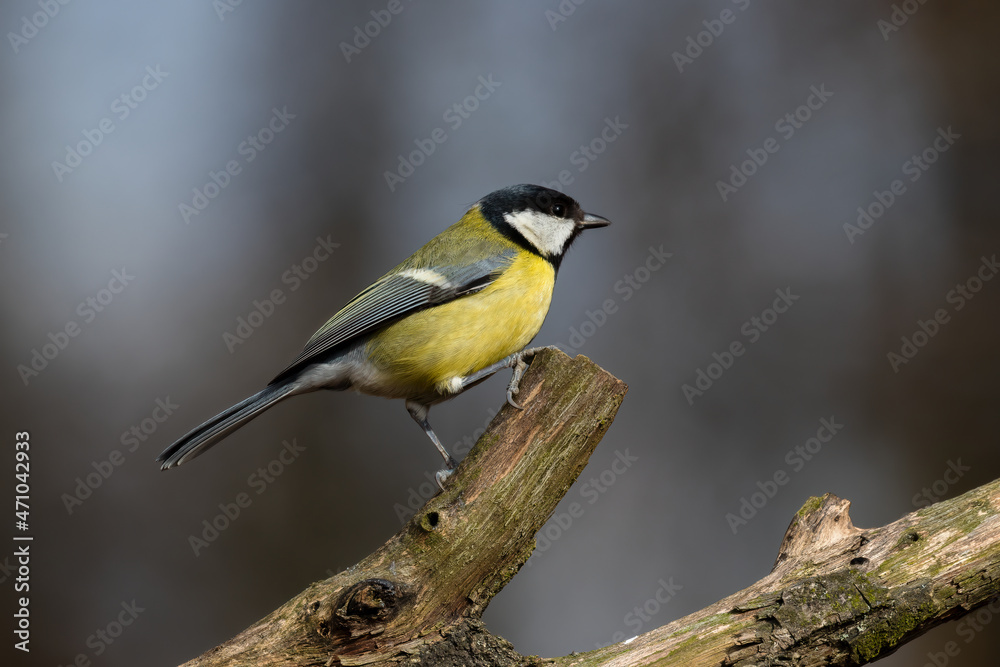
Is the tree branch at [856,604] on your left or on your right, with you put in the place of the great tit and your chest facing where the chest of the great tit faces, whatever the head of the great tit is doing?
on your right

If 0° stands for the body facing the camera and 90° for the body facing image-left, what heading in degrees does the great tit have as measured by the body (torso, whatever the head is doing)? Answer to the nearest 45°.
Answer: approximately 270°
